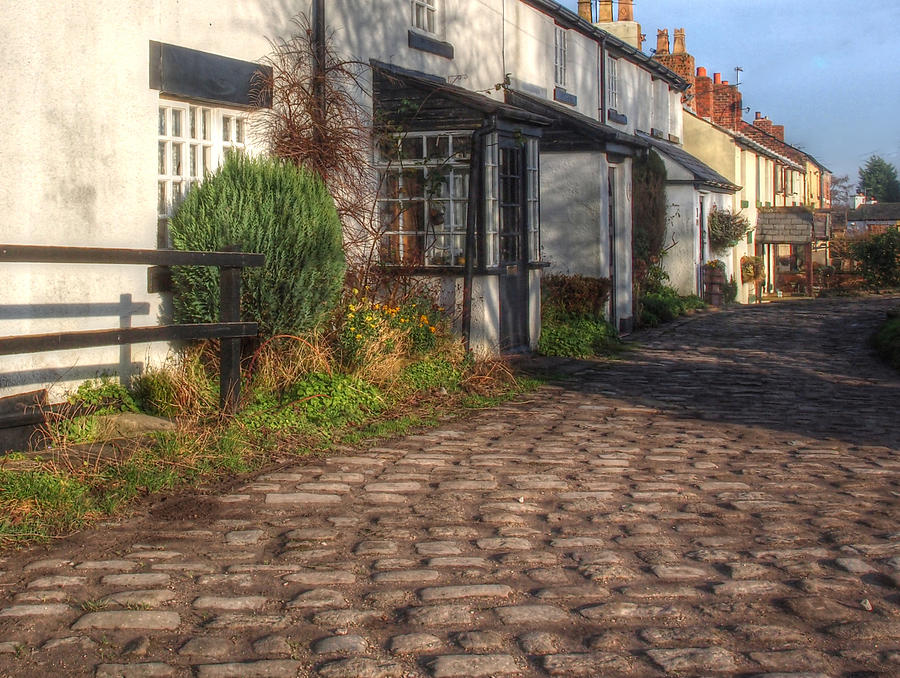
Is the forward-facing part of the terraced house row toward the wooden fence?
no

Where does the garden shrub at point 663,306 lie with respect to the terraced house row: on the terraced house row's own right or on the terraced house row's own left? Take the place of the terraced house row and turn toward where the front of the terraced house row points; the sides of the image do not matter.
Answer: on the terraced house row's own left

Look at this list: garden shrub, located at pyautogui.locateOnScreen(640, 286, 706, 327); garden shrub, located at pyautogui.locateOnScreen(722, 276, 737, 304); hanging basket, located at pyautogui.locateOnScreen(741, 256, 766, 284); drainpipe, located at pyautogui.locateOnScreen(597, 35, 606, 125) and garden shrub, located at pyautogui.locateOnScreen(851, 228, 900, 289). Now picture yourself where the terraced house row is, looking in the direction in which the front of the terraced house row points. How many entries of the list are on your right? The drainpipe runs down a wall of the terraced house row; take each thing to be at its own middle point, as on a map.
0

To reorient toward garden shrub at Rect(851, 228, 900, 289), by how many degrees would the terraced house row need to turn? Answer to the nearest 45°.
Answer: approximately 90° to its left

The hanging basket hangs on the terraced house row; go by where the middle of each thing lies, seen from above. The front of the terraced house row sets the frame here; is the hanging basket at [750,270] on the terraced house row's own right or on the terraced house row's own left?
on the terraced house row's own left

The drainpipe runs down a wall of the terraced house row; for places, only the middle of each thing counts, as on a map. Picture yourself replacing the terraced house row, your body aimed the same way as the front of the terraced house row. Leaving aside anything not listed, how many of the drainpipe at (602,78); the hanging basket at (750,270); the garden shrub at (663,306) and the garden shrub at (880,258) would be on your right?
0

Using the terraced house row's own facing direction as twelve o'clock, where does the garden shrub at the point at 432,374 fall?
The garden shrub is roughly at 1 o'clock from the terraced house row.

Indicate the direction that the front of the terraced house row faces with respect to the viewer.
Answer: facing the viewer and to the right of the viewer
